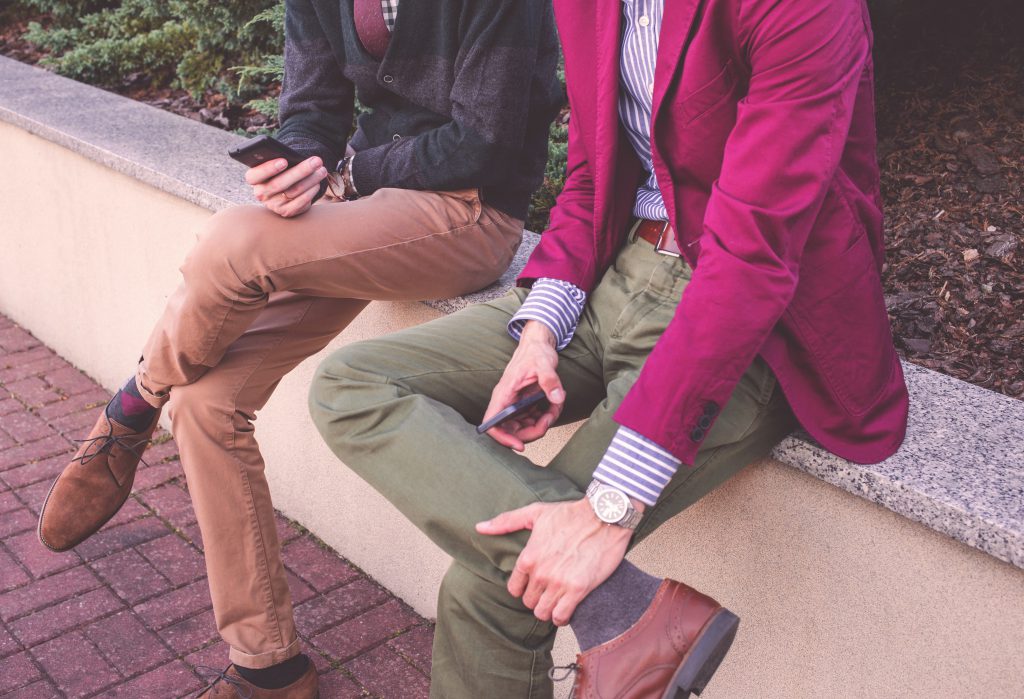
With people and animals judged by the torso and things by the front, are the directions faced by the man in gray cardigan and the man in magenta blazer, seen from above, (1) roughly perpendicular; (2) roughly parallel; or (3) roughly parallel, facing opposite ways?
roughly parallel

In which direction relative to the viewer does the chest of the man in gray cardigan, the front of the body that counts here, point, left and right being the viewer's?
facing the viewer and to the left of the viewer

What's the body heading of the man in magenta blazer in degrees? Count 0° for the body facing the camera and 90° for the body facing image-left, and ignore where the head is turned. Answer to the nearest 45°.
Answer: approximately 45°

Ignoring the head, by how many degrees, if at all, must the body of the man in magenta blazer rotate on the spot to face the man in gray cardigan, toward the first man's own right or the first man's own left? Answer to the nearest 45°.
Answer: approximately 90° to the first man's own right

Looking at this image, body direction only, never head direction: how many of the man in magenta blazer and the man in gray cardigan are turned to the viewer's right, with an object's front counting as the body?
0

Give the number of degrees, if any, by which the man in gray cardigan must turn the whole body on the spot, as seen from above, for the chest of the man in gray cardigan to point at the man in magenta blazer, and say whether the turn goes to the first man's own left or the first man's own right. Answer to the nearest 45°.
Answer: approximately 90° to the first man's own left
